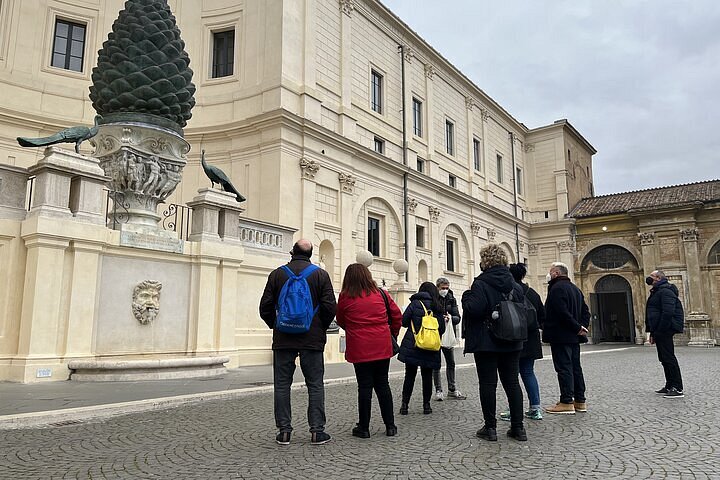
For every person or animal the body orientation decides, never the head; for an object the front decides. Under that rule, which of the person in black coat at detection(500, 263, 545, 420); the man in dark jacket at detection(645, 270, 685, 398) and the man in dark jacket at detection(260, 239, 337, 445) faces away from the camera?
the man in dark jacket at detection(260, 239, 337, 445)

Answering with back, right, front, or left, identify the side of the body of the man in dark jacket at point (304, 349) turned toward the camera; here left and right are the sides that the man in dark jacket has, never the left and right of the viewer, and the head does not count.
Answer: back

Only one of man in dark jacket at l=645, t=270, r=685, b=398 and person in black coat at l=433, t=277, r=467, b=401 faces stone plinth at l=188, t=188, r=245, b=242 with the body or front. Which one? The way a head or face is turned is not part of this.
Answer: the man in dark jacket

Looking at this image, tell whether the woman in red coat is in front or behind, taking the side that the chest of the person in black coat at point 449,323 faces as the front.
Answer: in front

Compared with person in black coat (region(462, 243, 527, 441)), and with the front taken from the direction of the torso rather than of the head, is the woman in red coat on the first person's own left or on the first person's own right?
on the first person's own left

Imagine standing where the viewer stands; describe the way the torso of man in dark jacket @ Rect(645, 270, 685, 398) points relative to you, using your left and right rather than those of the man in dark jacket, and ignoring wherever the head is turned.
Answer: facing to the left of the viewer

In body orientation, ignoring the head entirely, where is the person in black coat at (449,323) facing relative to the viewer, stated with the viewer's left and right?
facing the viewer

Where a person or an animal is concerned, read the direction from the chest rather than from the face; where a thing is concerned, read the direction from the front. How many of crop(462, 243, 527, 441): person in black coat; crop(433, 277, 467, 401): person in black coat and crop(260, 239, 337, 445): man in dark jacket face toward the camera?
1

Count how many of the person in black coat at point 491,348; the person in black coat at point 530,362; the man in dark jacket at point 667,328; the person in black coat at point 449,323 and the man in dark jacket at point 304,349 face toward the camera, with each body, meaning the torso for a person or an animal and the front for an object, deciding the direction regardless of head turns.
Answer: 1

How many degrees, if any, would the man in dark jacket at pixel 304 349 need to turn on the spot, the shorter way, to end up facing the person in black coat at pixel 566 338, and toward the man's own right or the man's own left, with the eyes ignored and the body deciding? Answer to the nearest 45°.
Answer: approximately 90° to the man's own right

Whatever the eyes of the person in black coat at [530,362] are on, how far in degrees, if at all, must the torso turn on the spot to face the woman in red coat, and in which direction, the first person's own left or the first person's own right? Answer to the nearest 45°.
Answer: approximately 45° to the first person's own left

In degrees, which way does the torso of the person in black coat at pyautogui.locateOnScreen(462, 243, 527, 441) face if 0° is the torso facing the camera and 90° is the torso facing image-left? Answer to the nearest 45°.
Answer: approximately 135°

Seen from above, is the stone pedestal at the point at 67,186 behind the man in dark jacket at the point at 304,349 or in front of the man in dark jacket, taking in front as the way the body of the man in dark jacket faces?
in front

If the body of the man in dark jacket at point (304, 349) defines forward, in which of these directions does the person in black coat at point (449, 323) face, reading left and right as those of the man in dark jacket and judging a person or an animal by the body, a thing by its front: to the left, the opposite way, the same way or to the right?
the opposite way
